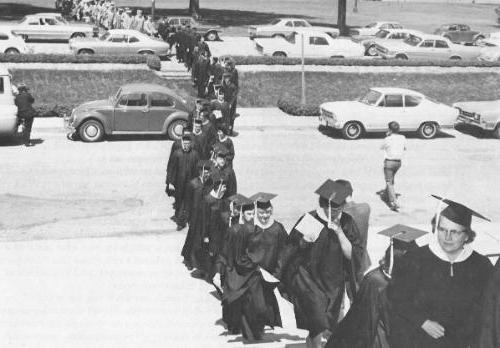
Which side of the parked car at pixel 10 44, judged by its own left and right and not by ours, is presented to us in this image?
left

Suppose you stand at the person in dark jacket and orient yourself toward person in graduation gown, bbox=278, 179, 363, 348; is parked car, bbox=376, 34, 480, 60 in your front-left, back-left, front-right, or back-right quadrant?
back-left

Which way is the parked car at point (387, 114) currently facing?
to the viewer's left

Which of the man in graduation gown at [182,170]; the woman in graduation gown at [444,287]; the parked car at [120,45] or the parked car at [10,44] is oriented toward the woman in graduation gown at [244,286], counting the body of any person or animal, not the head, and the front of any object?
the man in graduation gown at [182,170]

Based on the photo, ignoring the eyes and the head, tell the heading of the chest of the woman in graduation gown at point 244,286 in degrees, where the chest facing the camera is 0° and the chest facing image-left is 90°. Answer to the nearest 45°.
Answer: approximately 315°

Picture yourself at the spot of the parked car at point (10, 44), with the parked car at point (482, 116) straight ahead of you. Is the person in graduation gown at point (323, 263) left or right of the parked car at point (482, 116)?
right

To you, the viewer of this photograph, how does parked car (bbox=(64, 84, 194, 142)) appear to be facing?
facing to the left of the viewer

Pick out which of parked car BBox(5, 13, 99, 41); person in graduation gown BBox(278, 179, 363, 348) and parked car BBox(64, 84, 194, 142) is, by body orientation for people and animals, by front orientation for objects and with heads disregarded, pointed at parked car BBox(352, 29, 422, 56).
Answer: parked car BBox(5, 13, 99, 41)

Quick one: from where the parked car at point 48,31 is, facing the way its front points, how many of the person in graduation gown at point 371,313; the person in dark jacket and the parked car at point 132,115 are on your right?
3

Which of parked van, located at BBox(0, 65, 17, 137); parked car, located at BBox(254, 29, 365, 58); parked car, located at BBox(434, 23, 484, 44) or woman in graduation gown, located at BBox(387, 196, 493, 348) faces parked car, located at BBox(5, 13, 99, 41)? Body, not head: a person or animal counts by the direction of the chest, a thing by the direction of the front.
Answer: parked car, located at BBox(254, 29, 365, 58)

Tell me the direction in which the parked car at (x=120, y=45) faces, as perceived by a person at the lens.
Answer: facing to the left of the viewer
